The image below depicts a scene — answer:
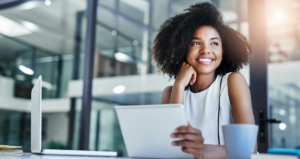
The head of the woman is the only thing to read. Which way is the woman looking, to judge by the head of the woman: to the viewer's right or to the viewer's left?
to the viewer's right

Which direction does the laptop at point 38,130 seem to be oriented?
to the viewer's right
